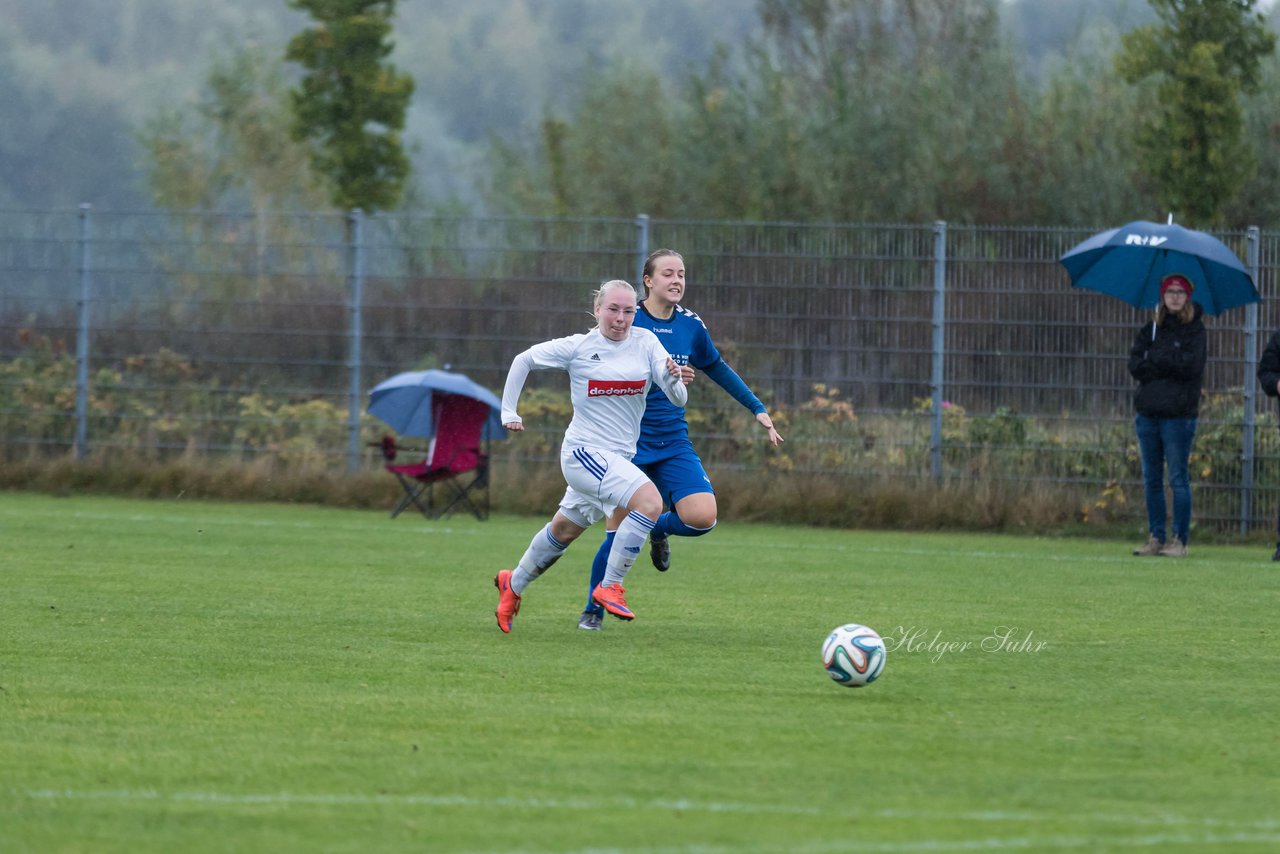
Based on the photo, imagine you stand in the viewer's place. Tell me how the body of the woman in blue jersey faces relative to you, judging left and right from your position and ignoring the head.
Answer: facing the viewer and to the right of the viewer

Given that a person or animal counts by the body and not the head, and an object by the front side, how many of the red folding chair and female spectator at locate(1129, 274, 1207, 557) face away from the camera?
0

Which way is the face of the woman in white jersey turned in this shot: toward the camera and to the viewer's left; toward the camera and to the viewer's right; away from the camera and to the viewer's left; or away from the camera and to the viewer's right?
toward the camera and to the viewer's right

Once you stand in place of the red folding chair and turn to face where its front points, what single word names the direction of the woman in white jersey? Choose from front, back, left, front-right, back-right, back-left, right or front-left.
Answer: front-left

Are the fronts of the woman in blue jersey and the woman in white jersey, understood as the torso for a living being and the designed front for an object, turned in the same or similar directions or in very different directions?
same or similar directions

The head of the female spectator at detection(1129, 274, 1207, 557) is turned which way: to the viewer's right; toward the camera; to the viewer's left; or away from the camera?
toward the camera

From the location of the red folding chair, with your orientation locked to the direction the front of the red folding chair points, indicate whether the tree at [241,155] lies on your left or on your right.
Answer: on your right

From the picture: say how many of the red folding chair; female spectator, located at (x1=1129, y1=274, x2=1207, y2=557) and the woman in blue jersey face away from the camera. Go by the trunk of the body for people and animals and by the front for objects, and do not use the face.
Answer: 0

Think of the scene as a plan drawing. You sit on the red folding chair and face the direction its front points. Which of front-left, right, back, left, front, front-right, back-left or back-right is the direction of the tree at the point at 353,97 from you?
back-right

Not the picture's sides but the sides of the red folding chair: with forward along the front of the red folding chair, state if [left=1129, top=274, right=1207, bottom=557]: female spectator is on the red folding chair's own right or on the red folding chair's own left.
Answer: on the red folding chair's own left
